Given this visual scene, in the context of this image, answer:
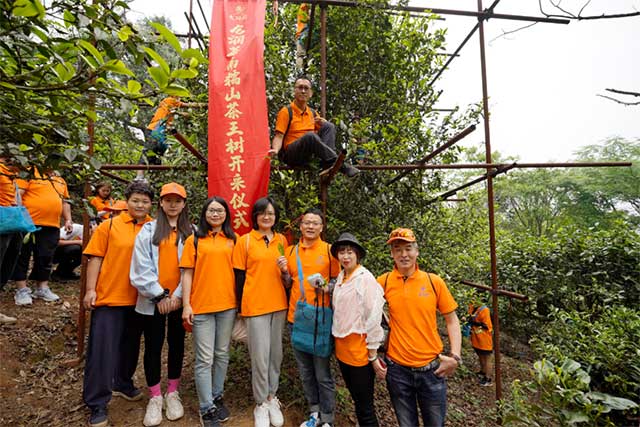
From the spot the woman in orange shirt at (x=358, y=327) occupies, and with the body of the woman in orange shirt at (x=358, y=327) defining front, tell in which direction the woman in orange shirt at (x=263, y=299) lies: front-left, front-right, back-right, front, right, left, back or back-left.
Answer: front-right

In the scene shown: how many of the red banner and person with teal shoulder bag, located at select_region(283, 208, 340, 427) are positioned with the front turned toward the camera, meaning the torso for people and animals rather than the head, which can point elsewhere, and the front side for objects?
2

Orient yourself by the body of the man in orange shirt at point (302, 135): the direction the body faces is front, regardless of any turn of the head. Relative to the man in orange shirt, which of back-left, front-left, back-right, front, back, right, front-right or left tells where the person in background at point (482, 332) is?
left

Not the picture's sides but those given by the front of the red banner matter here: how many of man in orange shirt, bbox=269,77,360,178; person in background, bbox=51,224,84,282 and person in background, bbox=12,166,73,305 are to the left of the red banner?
1

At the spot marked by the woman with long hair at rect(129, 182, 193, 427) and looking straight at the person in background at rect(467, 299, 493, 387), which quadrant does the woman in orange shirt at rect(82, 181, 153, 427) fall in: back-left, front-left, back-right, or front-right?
back-left

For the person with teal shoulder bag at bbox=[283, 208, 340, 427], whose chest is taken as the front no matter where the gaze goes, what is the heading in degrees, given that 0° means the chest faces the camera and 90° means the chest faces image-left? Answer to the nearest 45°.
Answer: approximately 0°

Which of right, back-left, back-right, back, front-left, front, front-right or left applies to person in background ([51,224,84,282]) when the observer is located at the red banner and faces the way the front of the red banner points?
back-right
